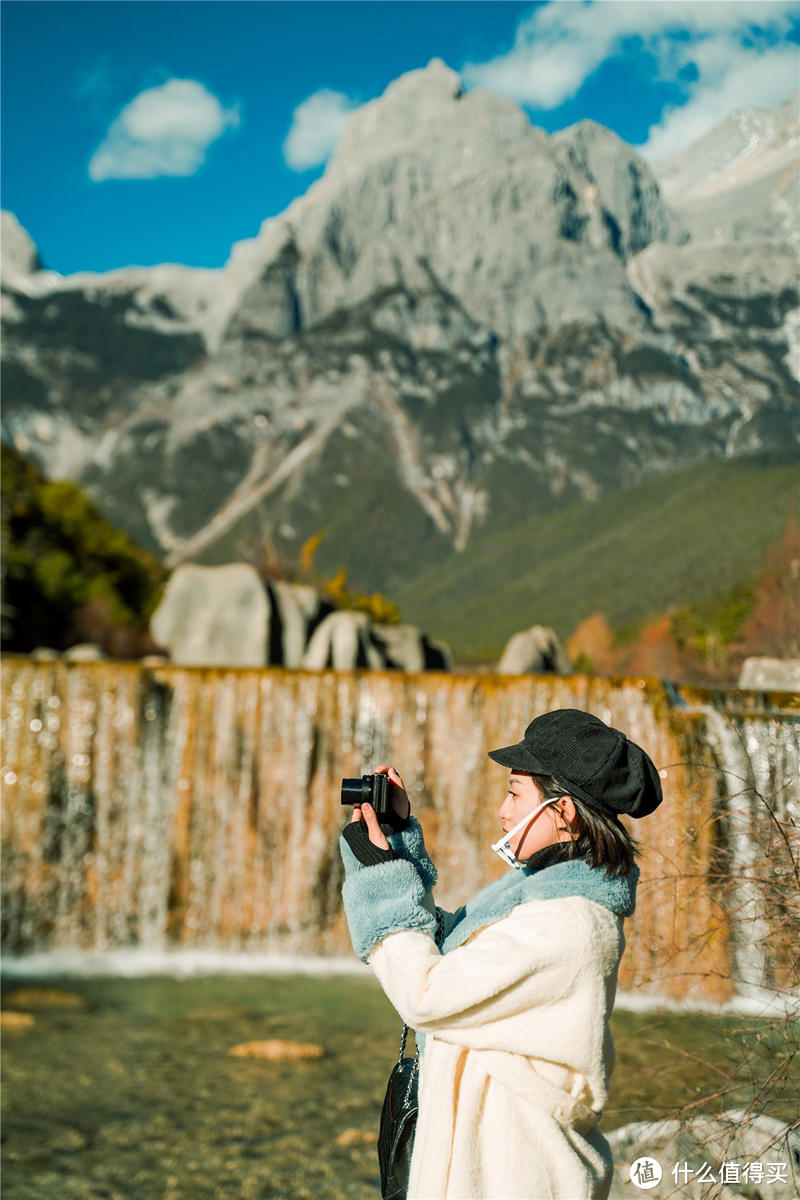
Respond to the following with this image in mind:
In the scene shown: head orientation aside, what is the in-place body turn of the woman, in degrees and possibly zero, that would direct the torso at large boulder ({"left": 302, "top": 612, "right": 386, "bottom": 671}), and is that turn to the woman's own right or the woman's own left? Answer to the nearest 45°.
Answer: approximately 90° to the woman's own right

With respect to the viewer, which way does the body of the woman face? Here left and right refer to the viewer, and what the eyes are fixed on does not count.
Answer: facing to the left of the viewer

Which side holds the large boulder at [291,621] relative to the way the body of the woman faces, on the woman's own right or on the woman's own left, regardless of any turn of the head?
on the woman's own right

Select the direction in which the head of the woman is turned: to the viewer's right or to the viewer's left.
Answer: to the viewer's left

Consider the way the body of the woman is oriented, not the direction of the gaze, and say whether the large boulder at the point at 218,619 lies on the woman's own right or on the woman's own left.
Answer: on the woman's own right

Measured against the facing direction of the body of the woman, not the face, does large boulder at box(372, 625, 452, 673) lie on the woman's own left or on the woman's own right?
on the woman's own right

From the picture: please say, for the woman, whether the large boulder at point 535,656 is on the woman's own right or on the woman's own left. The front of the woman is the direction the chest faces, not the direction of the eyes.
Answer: on the woman's own right
